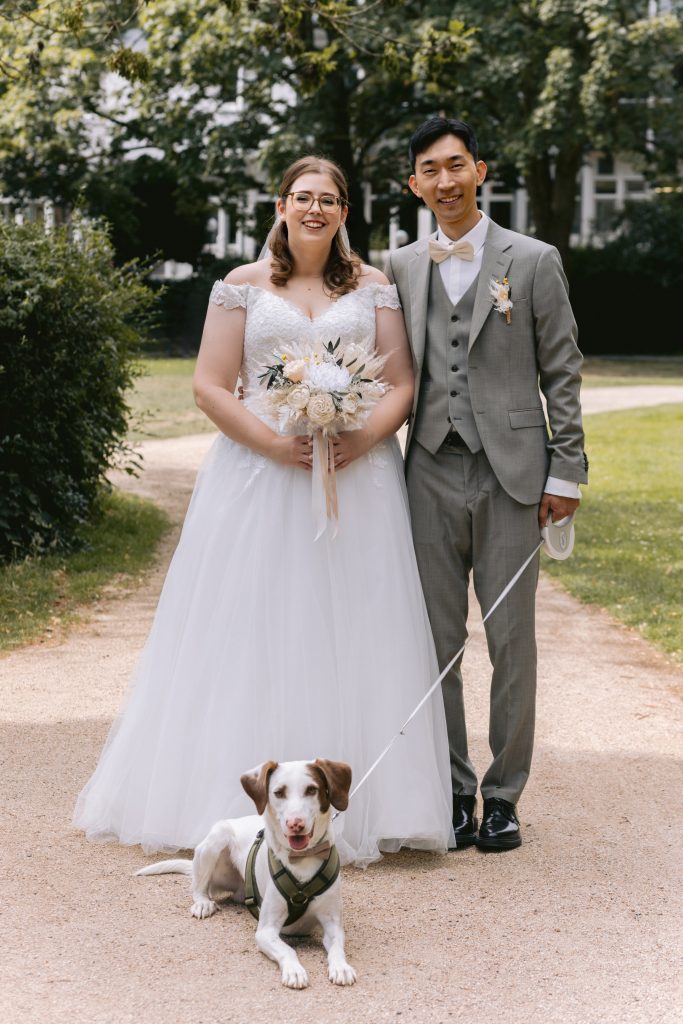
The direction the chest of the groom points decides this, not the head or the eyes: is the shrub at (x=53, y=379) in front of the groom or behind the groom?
behind

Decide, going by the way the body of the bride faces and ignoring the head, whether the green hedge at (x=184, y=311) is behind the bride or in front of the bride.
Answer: behind

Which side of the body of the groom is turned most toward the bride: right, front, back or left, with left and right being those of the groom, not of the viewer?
right

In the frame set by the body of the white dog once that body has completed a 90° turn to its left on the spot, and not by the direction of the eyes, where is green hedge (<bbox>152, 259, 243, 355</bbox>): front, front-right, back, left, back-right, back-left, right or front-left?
front-left

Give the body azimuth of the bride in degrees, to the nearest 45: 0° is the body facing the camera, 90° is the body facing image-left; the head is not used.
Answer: approximately 0°

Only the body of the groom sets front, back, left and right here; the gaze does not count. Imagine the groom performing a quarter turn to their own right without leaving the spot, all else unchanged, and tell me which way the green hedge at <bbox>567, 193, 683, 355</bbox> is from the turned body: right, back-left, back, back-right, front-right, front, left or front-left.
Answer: right

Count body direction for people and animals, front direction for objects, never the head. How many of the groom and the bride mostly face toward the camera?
2

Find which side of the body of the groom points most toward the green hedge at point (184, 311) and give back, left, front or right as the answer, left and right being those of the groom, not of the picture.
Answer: back
